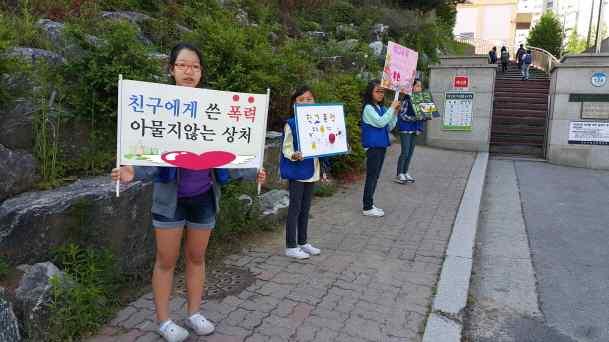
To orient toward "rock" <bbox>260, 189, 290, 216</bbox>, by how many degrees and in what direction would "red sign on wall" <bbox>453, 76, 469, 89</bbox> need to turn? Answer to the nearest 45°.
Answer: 0° — it already faces it

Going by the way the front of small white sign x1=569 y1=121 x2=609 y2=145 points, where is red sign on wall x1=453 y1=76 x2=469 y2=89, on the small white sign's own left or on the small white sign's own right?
on the small white sign's own right

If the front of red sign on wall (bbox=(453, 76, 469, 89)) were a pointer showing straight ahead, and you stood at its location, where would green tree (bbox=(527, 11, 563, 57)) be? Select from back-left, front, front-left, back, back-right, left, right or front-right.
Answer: back

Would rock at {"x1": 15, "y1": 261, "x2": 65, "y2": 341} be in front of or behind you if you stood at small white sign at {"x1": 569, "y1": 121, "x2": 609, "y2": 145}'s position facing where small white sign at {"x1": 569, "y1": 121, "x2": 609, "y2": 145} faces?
in front

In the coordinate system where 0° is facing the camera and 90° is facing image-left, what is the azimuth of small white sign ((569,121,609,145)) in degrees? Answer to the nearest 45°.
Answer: approximately 0°

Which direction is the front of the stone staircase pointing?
toward the camera

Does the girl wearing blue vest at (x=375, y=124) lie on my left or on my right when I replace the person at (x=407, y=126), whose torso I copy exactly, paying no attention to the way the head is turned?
on my right

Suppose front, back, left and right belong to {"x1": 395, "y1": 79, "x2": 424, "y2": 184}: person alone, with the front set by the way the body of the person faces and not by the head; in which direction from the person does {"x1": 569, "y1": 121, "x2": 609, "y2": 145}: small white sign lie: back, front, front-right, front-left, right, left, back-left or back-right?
front-left
